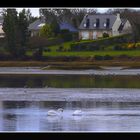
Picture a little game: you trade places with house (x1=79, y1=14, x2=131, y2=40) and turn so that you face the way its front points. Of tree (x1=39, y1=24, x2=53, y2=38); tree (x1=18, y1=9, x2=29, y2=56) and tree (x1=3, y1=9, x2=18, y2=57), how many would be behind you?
0

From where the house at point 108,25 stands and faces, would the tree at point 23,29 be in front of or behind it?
in front

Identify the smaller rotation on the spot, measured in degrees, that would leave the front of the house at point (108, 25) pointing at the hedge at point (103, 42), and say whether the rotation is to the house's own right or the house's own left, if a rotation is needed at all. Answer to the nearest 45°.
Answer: approximately 45° to the house's own left

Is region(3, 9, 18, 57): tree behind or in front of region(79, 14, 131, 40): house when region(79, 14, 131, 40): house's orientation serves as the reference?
in front

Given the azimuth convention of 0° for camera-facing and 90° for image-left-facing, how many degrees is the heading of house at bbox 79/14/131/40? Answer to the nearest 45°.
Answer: approximately 45°

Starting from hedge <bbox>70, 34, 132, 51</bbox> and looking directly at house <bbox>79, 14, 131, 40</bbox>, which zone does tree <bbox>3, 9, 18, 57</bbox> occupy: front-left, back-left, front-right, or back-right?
back-left
